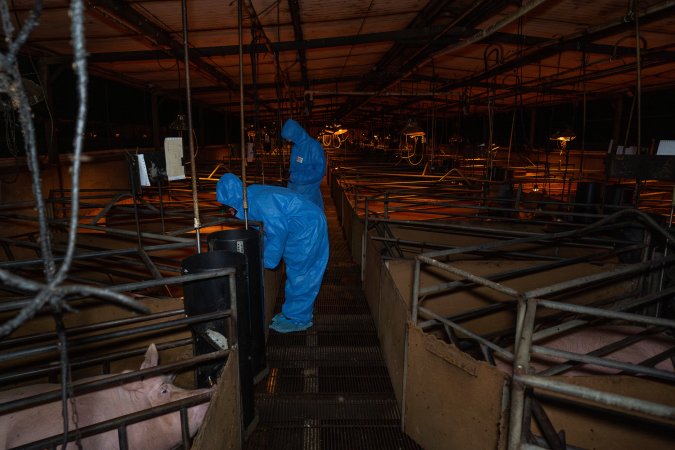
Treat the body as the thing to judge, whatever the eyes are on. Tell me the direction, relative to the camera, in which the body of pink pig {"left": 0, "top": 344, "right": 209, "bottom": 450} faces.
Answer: to the viewer's right

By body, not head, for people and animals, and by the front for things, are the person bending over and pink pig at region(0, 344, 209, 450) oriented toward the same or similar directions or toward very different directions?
very different directions

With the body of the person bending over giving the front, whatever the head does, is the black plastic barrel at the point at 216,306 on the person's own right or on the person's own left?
on the person's own left

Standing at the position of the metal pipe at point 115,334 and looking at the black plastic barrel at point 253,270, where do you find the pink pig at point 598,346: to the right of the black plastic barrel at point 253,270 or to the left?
right

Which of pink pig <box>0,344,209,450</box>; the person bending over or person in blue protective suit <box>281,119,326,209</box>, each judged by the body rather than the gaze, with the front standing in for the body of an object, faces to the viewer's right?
the pink pig

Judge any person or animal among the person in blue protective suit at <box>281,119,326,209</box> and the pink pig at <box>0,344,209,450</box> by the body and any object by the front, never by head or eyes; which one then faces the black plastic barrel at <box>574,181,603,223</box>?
the pink pig

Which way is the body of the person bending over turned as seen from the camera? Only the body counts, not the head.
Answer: to the viewer's left

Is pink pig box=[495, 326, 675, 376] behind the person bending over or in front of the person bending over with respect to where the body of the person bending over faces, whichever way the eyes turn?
behind

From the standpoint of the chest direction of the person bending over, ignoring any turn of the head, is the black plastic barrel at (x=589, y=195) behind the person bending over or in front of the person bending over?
behind

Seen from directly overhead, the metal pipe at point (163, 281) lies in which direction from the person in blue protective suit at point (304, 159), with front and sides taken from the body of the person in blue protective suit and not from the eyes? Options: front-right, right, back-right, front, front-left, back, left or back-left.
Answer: left

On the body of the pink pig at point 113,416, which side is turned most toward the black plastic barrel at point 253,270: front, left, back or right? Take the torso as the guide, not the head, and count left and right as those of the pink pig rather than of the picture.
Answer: front
